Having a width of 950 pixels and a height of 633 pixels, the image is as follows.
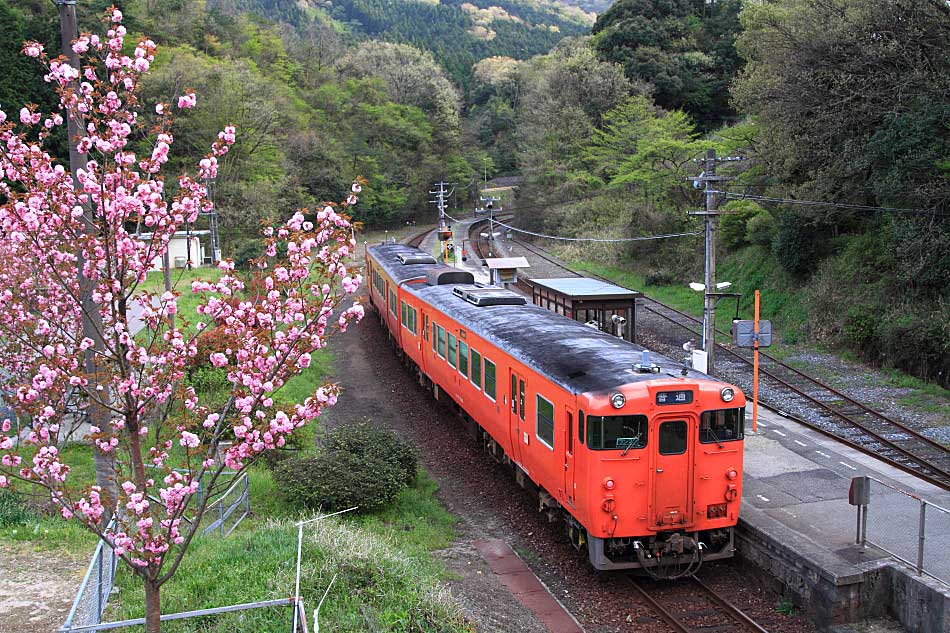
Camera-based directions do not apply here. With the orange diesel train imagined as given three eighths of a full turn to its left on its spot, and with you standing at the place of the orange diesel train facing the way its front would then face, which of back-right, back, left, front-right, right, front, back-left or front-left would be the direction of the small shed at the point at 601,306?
front

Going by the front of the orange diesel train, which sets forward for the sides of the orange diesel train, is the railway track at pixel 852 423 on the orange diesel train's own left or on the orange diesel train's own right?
on the orange diesel train's own left

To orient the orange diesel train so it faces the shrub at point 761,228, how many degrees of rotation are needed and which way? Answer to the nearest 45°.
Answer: approximately 135° to its left

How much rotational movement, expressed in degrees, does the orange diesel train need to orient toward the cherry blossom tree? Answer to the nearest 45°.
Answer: approximately 90° to its right

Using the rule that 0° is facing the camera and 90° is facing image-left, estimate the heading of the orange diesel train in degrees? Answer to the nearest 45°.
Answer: approximately 315°

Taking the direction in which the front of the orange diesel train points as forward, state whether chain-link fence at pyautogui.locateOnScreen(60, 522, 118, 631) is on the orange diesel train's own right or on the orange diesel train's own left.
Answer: on the orange diesel train's own right

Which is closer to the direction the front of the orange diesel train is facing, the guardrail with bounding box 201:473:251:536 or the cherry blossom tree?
the cherry blossom tree

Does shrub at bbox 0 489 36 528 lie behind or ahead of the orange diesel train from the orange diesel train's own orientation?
behind
